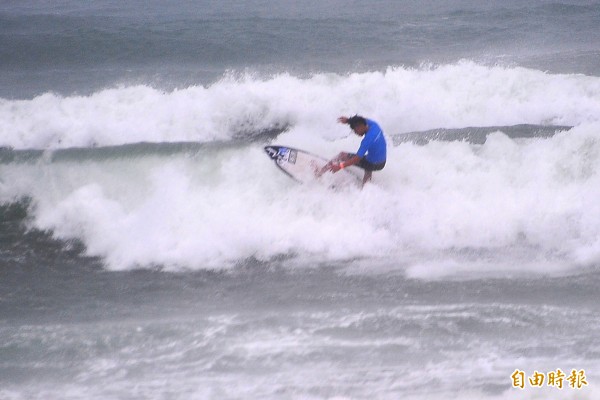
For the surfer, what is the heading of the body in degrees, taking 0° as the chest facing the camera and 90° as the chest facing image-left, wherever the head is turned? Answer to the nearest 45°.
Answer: approximately 90°
